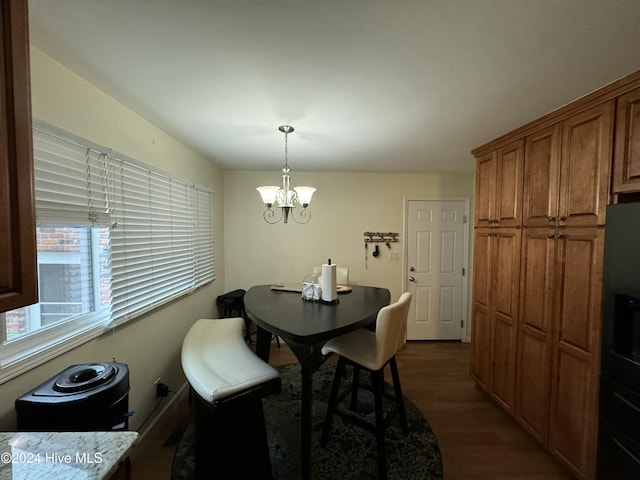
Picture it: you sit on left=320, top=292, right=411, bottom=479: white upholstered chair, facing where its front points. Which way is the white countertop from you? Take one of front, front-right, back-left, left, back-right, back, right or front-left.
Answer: left

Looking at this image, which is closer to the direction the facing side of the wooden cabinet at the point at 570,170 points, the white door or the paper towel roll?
the paper towel roll

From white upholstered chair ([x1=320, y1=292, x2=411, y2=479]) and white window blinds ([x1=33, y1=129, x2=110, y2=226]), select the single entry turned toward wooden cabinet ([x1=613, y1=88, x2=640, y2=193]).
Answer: the white window blinds

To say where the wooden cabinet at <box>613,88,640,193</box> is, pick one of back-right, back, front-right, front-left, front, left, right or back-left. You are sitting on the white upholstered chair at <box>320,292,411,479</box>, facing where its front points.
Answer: back-right

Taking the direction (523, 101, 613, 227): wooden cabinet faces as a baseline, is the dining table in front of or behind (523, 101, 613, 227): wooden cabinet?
in front

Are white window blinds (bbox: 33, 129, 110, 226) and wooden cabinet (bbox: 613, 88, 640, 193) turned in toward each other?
yes

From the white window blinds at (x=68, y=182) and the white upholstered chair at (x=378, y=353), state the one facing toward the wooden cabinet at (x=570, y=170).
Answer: the white window blinds

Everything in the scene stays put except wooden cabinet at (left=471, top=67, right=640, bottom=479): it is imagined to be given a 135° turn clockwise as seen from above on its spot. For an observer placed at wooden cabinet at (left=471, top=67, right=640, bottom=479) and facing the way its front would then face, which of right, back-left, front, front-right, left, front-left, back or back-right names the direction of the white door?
front-left

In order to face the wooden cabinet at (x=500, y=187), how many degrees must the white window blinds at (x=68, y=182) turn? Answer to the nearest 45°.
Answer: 0° — it already faces it

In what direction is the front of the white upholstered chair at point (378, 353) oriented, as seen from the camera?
facing away from the viewer and to the left of the viewer

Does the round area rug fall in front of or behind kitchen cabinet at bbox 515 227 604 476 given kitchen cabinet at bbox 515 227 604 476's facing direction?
in front

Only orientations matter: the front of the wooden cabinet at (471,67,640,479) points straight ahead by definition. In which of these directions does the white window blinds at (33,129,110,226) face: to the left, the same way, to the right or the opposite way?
the opposite way

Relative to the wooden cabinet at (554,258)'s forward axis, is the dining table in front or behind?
in front
